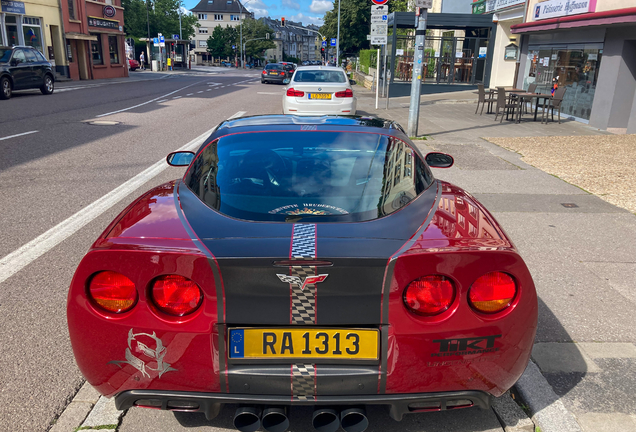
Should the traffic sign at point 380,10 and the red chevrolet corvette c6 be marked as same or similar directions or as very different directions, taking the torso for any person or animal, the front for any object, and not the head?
very different directions

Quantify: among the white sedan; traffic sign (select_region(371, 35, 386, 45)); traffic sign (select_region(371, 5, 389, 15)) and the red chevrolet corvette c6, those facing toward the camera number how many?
2

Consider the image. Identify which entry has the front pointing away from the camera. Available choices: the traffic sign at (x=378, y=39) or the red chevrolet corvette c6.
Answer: the red chevrolet corvette c6

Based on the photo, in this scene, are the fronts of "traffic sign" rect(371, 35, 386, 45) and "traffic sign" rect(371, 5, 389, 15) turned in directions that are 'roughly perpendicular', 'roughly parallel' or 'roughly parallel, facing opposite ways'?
roughly parallel

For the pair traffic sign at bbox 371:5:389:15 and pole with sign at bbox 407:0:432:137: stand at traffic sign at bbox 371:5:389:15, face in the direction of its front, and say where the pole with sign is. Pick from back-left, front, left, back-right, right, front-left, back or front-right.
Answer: front

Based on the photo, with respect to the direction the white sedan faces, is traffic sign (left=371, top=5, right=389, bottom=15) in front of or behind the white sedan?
in front

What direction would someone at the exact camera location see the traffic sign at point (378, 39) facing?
facing the viewer

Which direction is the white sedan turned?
away from the camera

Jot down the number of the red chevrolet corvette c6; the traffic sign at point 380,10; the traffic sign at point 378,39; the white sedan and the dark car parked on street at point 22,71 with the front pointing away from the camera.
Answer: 2

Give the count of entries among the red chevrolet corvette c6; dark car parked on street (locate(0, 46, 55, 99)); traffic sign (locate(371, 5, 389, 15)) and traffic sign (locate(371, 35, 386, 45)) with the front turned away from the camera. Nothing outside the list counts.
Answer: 1

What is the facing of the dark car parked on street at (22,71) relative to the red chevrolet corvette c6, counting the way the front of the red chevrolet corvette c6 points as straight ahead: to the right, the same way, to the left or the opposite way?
the opposite way

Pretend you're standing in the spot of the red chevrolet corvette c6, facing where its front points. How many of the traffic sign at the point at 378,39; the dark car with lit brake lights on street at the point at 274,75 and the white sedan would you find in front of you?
3

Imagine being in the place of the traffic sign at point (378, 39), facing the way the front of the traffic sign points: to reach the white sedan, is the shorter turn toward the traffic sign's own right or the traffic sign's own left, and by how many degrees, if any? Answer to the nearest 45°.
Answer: approximately 90° to the traffic sign's own right

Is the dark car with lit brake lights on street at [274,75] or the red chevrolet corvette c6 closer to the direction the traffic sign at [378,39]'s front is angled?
the red chevrolet corvette c6

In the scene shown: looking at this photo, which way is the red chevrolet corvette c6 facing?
away from the camera

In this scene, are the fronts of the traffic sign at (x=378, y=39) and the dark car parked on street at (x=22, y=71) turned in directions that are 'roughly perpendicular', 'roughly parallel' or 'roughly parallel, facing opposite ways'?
roughly parallel

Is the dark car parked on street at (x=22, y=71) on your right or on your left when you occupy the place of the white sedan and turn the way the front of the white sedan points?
on your left

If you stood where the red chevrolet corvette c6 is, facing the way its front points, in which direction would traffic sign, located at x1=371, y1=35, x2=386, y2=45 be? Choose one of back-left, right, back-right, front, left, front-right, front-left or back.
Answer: front

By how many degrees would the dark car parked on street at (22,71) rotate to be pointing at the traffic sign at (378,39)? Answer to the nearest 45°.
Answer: approximately 90° to its left
